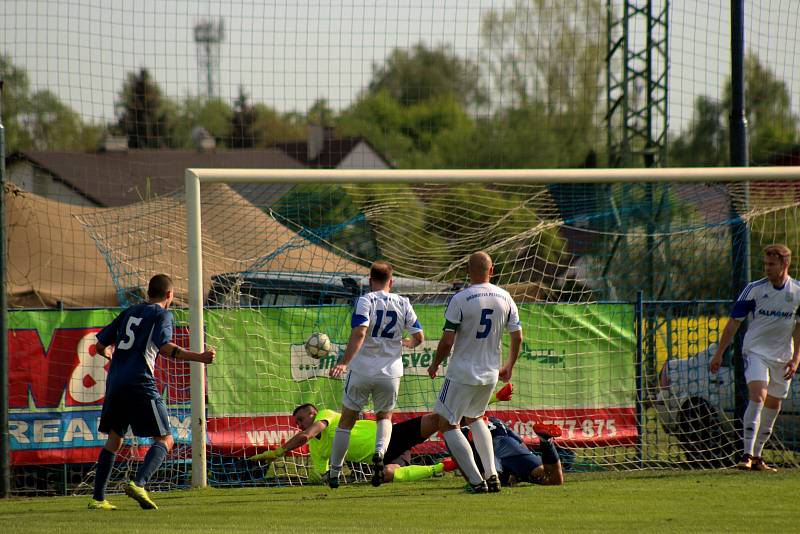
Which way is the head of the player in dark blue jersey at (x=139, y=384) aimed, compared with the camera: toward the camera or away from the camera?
away from the camera

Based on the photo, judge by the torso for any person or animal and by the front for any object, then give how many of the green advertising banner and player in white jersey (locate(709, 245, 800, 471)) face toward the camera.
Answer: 2

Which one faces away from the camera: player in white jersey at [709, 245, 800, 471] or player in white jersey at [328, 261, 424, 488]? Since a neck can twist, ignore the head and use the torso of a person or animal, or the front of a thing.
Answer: player in white jersey at [328, 261, 424, 488]

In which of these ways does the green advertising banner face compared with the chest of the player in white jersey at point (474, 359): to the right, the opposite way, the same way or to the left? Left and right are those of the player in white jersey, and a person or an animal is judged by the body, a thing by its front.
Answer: the opposite way

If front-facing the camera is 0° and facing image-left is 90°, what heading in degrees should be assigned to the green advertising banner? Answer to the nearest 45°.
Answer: approximately 0°

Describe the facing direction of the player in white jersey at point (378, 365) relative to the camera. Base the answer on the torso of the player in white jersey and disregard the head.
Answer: away from the camera

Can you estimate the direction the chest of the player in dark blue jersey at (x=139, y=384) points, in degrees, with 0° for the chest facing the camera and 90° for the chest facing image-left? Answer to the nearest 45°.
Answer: approximately 225°

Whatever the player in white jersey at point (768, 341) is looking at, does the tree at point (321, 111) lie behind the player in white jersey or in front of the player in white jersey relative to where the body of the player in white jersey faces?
behind

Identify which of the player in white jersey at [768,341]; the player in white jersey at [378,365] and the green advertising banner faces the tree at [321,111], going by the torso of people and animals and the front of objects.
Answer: the player in white jersey at [378,365]

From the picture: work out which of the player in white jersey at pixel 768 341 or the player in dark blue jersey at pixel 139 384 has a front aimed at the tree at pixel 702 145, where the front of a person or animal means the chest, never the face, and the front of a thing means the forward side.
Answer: the player in dark blue jersey

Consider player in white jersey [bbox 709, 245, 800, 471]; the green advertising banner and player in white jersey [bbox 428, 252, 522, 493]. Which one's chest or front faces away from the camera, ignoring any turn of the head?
player in white jersey [bbox 428, 252, 522, 493]

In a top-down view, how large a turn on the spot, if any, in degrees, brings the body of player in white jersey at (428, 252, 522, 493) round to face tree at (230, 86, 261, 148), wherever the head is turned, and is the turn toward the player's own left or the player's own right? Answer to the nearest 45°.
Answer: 0° — they already face it

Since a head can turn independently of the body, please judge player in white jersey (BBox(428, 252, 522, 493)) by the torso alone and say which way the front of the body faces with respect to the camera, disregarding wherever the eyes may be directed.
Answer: away from the camera

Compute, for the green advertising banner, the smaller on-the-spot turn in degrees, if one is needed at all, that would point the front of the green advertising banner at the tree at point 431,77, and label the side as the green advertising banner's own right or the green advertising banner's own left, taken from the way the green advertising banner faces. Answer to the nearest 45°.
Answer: approximately 180°
